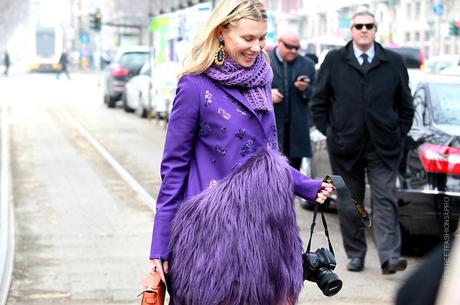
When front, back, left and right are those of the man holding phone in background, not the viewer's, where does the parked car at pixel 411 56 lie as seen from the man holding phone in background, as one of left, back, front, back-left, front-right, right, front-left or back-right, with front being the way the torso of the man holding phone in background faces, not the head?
back

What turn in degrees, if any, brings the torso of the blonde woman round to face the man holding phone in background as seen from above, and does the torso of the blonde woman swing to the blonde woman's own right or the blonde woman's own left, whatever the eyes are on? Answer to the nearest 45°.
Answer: approximately 135° to the blonde woman's own left

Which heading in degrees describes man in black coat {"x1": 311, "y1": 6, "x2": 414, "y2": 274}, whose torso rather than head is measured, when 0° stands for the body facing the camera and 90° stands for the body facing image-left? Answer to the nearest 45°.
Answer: approximately 0°

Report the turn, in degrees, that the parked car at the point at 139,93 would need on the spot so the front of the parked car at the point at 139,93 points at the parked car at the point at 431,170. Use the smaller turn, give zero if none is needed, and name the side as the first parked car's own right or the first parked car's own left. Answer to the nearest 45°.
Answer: approximately 45° to the first parked car's own left

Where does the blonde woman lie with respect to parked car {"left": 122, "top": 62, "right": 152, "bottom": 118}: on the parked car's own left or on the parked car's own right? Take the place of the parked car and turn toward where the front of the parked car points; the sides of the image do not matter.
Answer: on the parked car's own left

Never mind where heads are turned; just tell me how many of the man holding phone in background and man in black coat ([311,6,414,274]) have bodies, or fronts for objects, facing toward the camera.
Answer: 2

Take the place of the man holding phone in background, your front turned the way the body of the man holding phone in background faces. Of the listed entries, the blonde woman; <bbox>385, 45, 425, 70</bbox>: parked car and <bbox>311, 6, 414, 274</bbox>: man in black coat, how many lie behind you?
1

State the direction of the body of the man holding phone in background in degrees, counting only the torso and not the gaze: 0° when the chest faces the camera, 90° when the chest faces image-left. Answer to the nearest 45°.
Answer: approximately 0°

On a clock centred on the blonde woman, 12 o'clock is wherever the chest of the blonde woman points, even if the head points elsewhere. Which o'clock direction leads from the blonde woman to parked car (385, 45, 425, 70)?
The parked car is roughly at 8 o'clock from the blonde woman.

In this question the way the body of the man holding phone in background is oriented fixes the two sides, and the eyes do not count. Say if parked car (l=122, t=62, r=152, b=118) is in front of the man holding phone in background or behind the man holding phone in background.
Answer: behind

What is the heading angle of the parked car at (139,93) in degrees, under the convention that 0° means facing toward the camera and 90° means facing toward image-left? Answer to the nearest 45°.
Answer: approximately 45°
